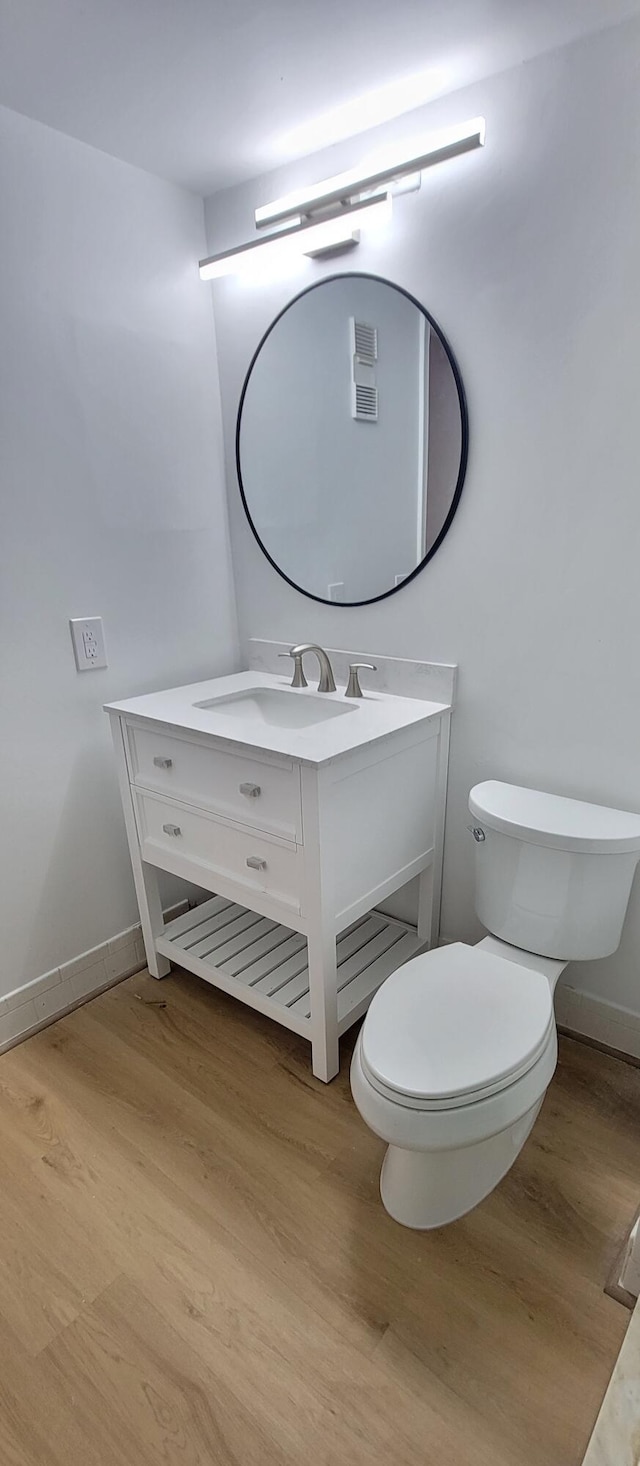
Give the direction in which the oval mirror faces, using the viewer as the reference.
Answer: facing the viewer and to the left of the viewer

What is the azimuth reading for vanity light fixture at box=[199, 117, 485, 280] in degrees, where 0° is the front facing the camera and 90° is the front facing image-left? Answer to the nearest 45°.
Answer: approximately 45°

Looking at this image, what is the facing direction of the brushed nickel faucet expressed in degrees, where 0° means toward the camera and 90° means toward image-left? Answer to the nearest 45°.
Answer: approximately 45°

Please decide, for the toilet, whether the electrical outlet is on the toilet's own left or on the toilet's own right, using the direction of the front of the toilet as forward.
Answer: on the toilet's own right

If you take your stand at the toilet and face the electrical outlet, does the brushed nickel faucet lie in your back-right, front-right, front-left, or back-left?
front-right
